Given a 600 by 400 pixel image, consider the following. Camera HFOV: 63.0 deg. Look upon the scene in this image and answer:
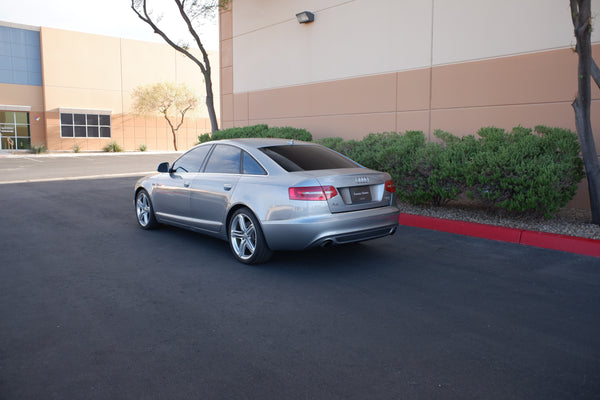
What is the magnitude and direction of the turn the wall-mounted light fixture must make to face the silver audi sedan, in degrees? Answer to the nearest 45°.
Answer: approximately 45° to its left

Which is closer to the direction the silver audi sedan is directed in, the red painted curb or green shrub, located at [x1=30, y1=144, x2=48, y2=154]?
the green shrub

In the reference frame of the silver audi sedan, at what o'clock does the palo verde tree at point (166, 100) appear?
The palo verde tree is roughly at 1 o'clock from the silver audi sedan.

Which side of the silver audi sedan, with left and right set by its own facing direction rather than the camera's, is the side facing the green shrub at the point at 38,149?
front

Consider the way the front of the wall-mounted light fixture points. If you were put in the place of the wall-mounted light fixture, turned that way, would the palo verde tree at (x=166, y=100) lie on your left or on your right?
on your right

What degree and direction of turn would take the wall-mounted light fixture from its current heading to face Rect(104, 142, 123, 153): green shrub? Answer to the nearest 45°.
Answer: approximately 90° to its right

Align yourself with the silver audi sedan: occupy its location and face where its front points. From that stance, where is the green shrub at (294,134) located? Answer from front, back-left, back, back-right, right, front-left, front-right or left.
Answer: front-right

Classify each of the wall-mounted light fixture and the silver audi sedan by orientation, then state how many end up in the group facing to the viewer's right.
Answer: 0

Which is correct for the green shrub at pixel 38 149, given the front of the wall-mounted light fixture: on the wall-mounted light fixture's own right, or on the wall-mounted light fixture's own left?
on the wall-mounted light fixture's own right

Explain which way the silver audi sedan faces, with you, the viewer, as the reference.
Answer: facing away from the viewer and to the left of the viewer

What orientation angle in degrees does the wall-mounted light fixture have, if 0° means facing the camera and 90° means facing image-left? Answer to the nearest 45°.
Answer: approximately 45°

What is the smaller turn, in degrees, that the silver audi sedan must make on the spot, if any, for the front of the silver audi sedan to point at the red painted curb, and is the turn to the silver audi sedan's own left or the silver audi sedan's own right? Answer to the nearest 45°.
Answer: approximately 135° to the silver audi sedan's own right
